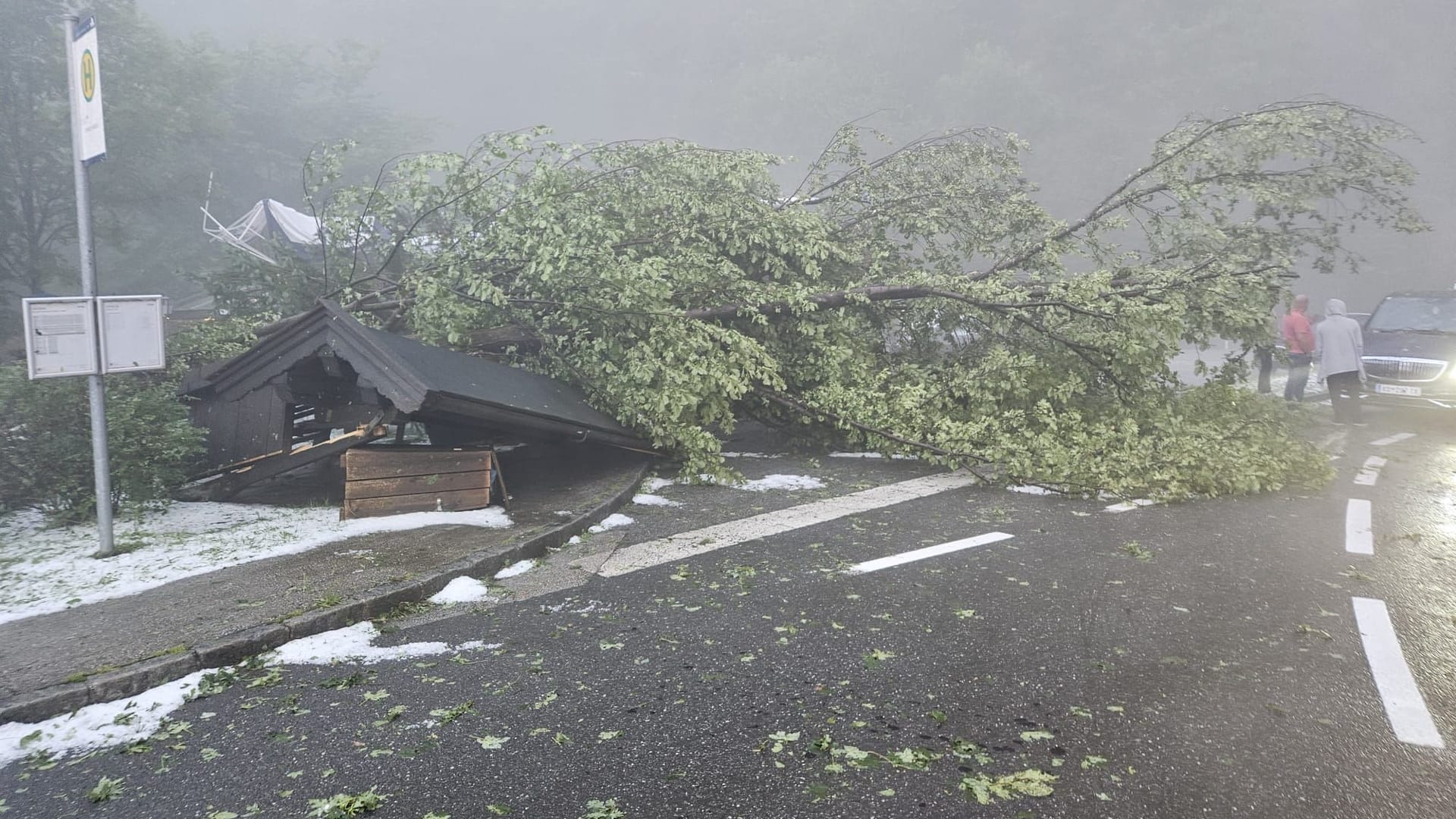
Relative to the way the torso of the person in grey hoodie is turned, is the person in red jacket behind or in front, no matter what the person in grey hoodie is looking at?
in front

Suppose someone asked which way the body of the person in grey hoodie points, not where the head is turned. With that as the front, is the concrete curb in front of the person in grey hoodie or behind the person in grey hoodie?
behind

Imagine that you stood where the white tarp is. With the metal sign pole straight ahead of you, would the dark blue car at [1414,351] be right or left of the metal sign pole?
left

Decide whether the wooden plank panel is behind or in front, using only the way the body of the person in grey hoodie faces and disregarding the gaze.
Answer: behind

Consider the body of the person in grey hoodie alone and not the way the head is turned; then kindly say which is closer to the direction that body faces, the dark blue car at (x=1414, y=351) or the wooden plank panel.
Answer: the dark blue car

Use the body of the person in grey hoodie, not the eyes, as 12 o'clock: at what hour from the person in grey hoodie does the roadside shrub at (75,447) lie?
The roadside shrub is roughly at 7 o'clock from the person in grey hoodie.

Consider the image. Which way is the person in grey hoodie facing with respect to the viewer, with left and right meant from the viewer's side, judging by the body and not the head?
facing away from the viewer

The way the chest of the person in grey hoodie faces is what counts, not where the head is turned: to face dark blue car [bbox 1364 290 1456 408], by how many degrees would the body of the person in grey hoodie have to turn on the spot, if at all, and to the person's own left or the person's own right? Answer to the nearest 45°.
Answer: approximately 45° to the person's own right

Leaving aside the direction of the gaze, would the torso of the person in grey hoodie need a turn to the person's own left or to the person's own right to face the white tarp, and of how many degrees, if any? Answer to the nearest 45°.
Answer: approximately 90° to the person's own left
